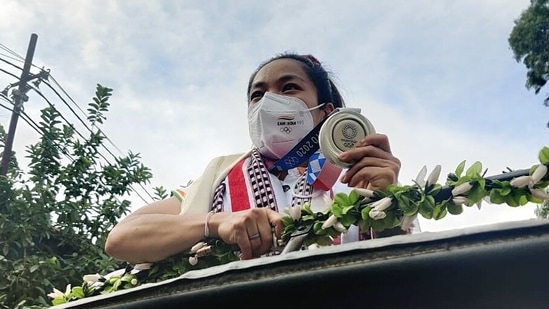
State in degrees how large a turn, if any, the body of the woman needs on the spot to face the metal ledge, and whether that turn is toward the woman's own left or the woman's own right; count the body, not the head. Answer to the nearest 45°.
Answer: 0° — they already face it

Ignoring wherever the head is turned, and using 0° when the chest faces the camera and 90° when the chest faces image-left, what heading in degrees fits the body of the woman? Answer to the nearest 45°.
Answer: approximately 0°
